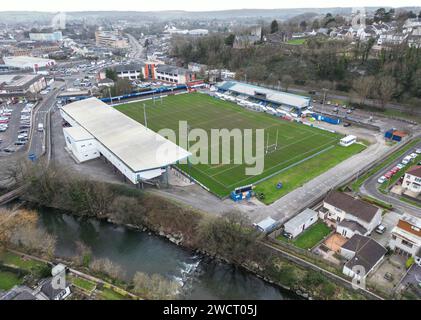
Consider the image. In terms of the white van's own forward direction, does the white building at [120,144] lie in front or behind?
in front

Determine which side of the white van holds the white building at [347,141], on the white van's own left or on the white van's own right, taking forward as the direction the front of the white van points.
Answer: on the white van's own right

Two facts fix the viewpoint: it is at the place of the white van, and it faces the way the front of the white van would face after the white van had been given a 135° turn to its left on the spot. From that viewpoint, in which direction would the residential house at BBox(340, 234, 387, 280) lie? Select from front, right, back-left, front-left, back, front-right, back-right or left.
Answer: right

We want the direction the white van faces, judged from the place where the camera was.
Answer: facing the viewer and to the left of the viewer

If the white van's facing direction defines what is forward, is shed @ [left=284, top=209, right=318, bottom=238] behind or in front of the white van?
in front

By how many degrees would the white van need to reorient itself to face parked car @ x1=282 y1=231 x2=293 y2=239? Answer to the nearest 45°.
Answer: approximately 45° to its left

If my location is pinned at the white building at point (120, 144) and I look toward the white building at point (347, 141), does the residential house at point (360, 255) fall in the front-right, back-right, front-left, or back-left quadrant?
front-right
